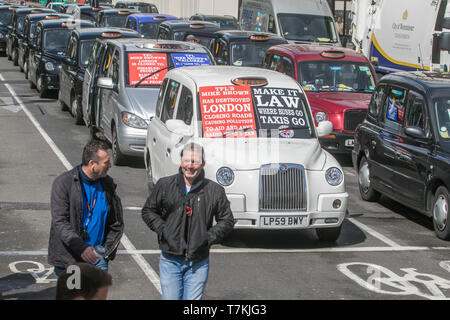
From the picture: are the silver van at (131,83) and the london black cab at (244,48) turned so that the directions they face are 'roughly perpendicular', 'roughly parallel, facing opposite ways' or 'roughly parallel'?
roughly parallel

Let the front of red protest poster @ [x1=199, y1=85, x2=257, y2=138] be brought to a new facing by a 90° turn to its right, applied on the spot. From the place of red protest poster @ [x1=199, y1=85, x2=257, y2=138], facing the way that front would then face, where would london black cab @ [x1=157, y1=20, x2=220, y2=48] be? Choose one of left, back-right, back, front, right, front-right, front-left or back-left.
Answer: right

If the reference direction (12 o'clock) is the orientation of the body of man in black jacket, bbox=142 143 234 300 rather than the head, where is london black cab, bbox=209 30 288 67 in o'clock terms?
The london black cab is roughly at 6 o'clock from the man in black jacket.

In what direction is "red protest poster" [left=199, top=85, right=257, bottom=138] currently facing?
toward the camera

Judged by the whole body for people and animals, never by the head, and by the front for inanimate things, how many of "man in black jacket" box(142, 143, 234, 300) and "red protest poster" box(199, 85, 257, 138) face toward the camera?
2

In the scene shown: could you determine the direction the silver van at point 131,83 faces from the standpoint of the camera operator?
facing the viewer and to the right of the viewer

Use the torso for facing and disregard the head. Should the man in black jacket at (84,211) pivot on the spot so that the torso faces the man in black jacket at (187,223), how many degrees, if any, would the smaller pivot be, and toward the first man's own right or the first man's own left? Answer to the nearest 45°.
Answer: approximately 45° to the first man's own left

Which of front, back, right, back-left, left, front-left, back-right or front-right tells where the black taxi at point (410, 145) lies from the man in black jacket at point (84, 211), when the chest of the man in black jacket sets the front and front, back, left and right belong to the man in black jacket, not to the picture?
left

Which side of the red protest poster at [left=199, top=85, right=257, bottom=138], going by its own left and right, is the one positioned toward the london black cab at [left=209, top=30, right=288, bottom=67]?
back

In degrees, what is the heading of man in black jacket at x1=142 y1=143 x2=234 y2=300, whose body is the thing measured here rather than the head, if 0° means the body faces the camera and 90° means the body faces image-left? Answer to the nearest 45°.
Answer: approximately 0°

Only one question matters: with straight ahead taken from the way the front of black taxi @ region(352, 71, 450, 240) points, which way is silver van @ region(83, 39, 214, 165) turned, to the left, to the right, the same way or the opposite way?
the same way

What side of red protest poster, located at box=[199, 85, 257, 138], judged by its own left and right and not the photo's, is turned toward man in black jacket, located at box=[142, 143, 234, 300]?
front

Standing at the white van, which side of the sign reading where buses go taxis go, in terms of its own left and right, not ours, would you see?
back

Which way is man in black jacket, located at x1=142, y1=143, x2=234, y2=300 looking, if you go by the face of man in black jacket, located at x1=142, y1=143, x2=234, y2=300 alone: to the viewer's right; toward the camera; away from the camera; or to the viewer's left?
toward the camera

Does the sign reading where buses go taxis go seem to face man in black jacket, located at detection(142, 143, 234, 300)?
yes

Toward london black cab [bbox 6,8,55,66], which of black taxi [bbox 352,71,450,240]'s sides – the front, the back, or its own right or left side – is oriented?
back

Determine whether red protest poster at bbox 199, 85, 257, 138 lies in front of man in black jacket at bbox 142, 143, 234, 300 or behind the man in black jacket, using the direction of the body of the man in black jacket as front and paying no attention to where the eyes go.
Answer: behind

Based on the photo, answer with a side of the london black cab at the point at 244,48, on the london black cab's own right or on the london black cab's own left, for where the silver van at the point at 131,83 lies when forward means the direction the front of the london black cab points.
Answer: on the london black cab's own right

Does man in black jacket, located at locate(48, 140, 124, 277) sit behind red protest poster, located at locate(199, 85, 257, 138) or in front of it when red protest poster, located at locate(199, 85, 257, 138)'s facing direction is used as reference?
in front
